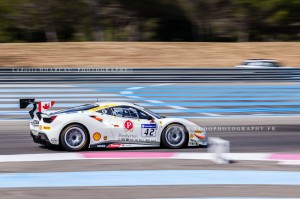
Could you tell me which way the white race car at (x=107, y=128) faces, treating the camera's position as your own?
facing to the right of the viewer

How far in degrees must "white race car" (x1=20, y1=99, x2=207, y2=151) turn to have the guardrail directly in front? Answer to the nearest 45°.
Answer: approximately 90° to its left
